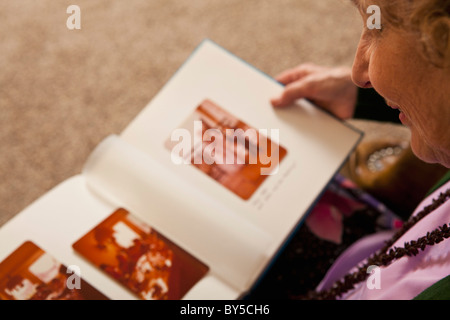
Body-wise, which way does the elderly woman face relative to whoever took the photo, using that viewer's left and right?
facing to the left of the viewer
